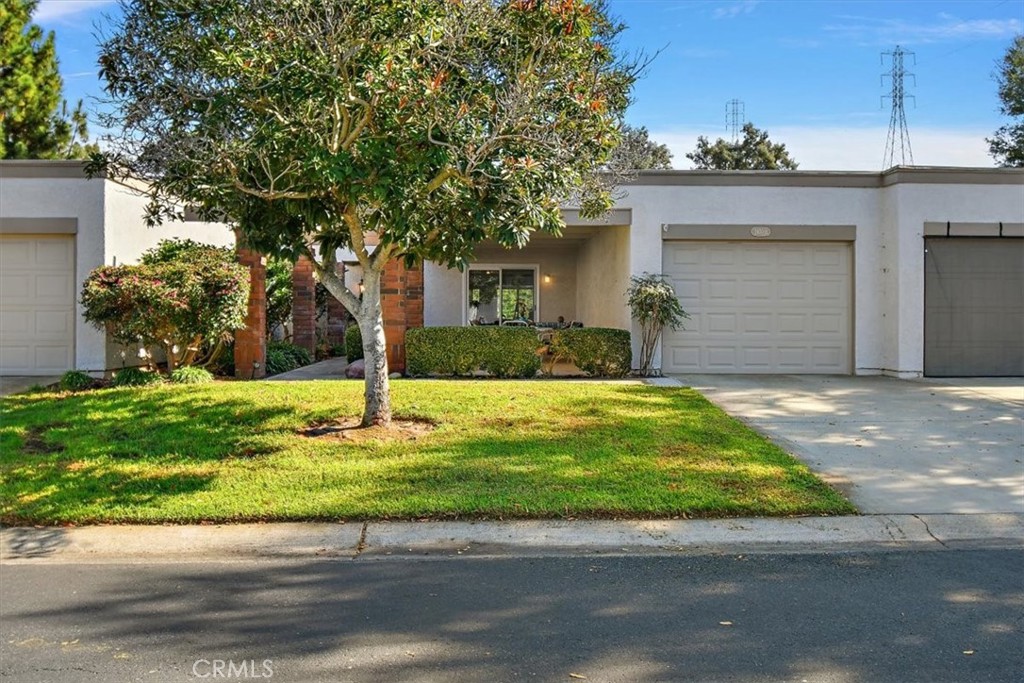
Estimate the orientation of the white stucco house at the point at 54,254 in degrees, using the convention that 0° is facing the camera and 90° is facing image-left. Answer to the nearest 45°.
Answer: approximately 0°

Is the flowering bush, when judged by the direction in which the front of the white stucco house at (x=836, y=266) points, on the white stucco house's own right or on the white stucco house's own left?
on the white stucco house's own right

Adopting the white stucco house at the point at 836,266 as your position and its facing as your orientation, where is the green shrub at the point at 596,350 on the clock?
The green shrub is roughly at 2 o'clock from the white stucco house.

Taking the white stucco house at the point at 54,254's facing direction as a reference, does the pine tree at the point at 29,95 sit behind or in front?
behind

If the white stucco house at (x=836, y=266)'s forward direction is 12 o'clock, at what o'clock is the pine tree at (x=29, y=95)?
The pine tree is roughly at 3 o'clock from the white stucco house.

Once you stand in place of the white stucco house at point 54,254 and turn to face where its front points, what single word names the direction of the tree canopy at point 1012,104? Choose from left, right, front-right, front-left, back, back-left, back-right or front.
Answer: left

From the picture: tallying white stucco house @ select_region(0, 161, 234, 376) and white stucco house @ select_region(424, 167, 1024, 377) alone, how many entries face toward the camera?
2

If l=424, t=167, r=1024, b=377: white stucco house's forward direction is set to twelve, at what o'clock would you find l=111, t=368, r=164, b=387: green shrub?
The green shrub is roughly at 2 o'clock from the white stucco house.

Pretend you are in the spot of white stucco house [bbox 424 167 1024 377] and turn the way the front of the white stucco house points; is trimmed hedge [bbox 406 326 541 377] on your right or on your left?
on your right

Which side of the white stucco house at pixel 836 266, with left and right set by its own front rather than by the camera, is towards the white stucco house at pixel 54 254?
right

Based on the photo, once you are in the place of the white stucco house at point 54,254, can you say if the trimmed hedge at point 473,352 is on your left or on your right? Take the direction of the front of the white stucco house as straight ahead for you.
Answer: on your left

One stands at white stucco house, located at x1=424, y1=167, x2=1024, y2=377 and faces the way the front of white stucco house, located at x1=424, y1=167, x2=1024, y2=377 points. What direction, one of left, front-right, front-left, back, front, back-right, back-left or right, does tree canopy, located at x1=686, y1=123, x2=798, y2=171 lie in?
back
